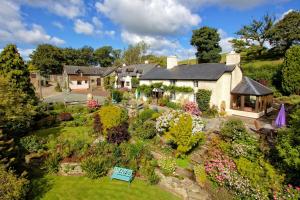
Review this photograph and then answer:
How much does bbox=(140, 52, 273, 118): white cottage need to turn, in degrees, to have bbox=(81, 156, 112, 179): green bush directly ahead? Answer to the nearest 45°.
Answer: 0° — it already faces it

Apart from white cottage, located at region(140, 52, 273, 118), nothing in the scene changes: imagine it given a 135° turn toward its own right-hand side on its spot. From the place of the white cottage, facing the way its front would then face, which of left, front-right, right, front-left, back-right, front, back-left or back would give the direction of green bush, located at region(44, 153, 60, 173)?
back-left

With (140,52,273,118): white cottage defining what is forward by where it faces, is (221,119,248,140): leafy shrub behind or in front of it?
in front

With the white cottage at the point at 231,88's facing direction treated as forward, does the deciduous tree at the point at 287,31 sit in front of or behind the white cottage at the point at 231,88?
behind

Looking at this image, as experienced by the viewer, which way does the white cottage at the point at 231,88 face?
facing the viewer and to the left of the viewer

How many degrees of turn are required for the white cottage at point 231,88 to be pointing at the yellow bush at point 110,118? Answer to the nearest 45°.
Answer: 0° — it already faces it

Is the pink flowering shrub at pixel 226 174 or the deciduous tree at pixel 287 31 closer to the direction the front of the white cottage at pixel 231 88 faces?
the pink flowering shrub

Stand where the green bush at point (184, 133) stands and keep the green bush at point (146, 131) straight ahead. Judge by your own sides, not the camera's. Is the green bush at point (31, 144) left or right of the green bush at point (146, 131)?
left

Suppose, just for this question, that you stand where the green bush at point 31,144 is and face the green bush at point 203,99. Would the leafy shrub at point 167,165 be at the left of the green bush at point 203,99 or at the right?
right

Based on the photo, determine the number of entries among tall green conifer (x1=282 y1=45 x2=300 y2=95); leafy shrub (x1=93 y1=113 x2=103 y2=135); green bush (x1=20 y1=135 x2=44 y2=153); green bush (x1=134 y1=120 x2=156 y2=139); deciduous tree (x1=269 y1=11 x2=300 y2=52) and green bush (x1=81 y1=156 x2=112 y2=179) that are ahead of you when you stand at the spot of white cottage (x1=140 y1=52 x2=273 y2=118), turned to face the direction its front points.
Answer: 4

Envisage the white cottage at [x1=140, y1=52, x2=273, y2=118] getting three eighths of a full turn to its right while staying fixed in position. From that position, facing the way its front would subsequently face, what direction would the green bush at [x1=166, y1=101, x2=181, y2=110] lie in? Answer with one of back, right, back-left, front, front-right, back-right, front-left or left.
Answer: left

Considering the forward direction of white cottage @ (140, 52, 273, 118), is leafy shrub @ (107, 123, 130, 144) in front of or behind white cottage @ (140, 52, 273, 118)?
in front

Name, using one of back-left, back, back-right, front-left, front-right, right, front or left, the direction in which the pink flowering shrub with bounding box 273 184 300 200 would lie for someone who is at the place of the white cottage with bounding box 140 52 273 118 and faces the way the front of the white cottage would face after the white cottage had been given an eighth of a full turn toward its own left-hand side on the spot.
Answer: front

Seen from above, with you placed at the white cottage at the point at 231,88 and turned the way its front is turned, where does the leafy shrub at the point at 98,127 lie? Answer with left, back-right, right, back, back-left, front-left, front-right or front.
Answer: front

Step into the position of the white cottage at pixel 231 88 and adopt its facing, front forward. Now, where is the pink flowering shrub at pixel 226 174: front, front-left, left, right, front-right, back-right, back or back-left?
front-left
